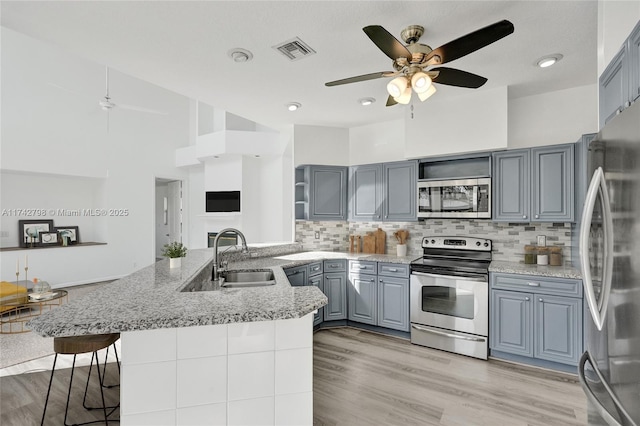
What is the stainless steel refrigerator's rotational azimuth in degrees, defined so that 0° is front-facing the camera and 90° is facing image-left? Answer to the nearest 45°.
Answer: approximately 90°

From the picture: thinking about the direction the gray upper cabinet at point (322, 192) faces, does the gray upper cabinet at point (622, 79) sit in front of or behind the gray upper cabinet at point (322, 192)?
in front

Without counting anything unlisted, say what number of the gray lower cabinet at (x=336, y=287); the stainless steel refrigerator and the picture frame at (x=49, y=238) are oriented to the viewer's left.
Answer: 1

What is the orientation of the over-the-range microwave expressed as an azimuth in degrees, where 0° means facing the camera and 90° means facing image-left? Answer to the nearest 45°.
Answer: approximately 0°

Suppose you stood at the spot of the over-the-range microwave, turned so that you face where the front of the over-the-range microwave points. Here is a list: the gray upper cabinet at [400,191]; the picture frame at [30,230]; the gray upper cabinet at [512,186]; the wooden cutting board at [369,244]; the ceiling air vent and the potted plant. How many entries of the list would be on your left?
1

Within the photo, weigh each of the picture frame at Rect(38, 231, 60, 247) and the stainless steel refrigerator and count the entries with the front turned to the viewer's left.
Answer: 1

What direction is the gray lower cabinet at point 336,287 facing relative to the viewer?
toward the camera

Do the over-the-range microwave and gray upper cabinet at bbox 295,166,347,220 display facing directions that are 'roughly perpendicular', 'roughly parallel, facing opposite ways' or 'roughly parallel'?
roughly parallel

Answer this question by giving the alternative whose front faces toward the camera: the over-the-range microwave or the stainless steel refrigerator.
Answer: the over-the-range microwave

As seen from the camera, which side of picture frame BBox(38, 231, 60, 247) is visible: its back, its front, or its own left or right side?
front

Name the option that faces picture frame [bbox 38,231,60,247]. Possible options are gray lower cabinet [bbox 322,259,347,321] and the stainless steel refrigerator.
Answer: the stainless steel refrigerator

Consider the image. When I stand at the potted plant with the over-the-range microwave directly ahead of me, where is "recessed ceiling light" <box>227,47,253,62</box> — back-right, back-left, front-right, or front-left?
front-right

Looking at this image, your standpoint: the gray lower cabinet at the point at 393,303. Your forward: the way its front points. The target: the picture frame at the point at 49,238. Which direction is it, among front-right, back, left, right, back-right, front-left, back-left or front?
front-right

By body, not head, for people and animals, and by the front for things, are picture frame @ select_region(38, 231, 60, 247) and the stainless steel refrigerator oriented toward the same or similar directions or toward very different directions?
very different directions
